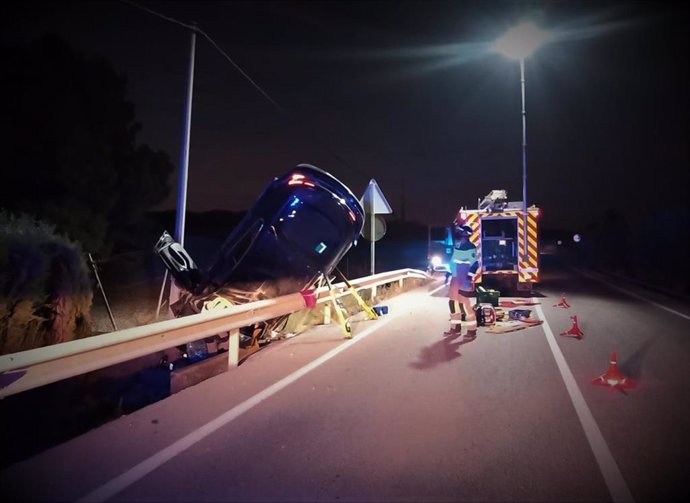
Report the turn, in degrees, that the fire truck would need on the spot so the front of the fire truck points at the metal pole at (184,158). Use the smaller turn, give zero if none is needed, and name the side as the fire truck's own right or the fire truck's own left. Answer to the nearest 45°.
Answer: approximately 135° to the fire truck's own left

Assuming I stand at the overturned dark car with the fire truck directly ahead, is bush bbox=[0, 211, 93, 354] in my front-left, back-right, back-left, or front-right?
back-left

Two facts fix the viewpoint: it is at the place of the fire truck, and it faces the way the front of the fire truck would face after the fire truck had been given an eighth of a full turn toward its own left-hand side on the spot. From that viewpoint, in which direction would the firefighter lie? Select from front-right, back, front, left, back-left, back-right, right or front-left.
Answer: back-left

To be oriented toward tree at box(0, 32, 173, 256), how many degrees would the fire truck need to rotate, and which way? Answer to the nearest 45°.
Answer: approximately 90° to its left

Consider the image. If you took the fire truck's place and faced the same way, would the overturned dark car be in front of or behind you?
behind

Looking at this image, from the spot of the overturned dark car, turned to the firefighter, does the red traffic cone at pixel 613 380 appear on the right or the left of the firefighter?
right

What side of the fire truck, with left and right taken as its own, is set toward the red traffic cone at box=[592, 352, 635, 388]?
back

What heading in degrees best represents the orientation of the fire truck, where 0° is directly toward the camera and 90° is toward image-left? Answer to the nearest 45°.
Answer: approximately 180°
